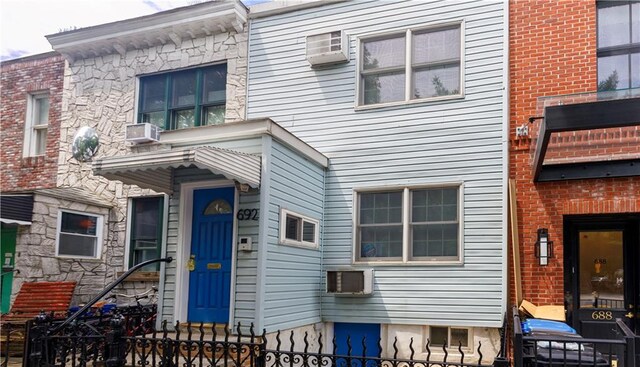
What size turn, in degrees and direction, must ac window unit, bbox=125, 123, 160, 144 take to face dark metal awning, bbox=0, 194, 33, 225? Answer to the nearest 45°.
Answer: approximately 45° to its right

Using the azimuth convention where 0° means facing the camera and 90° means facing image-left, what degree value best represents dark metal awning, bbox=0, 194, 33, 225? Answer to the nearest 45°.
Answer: approximately 45°

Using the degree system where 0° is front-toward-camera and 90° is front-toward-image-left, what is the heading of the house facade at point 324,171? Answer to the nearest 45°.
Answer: approximately 45°

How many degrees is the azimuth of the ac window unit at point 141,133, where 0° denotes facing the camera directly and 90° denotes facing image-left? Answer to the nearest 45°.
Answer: approximately 45°

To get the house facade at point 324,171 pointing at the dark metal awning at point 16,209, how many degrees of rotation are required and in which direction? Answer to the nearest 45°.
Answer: approximately 45° to its right

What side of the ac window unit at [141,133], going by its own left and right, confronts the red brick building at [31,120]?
right

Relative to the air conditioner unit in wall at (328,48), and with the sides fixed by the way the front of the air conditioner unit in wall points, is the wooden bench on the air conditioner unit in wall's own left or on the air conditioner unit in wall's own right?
on the air conditioner unit in wall's own right

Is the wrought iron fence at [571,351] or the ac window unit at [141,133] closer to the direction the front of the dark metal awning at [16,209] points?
the wrought iron fence

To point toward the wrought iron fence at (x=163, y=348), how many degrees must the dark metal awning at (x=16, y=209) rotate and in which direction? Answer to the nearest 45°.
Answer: approximately 45° to its left
